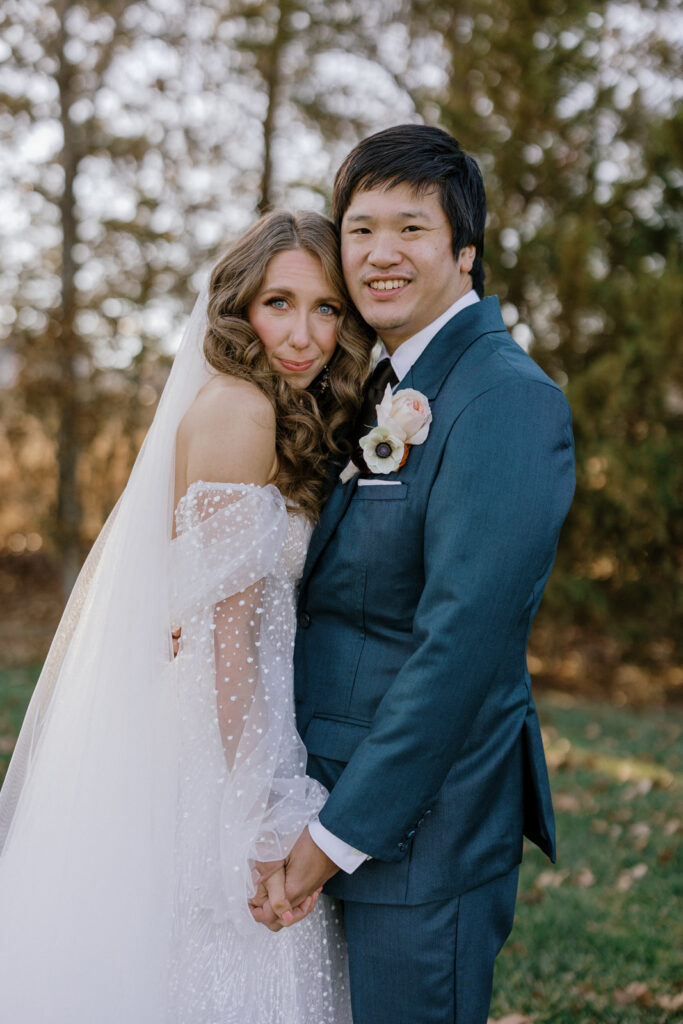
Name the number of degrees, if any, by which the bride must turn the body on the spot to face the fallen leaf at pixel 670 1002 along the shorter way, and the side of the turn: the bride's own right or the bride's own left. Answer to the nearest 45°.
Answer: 0° — they already face it

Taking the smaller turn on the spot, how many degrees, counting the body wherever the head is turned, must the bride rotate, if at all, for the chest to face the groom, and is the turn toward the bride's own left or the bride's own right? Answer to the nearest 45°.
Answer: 0° — they already face them

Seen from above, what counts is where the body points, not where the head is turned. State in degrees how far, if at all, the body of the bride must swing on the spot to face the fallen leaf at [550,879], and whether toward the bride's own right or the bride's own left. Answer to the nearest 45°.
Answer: approximately 45° to the bride's own left

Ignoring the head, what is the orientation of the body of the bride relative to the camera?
to the viewer's right

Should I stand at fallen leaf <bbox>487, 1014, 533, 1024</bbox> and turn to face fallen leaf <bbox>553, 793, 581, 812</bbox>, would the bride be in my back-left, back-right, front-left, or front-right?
back-left

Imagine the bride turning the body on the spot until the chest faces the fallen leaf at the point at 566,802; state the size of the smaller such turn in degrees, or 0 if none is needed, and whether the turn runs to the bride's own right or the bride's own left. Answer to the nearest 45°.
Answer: approximately 45° to the bride's own left

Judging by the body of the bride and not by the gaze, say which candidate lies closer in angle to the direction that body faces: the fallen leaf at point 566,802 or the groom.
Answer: the groom

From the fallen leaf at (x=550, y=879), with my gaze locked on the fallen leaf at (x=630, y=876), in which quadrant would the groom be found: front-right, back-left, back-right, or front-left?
back-right
